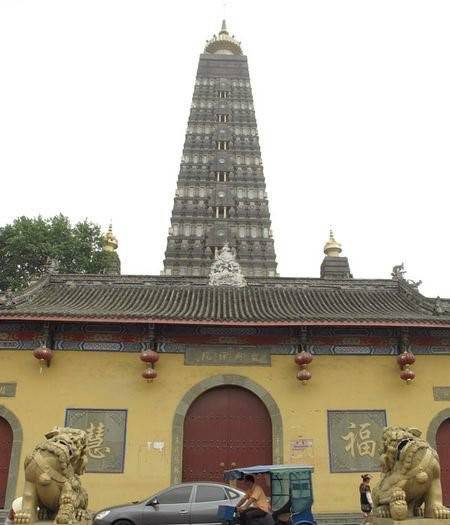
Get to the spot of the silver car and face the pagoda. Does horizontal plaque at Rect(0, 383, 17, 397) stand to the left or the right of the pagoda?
left

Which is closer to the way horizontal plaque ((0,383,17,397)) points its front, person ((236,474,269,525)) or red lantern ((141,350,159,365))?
the person

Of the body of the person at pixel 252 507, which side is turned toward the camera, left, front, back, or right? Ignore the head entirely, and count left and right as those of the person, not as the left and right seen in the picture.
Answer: left

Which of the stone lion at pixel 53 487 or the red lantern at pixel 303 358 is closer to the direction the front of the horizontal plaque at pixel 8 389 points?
the stone lion

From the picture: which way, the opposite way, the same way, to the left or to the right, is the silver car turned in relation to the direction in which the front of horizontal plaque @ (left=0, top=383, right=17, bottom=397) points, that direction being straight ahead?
to the right

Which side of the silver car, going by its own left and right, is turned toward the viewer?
left

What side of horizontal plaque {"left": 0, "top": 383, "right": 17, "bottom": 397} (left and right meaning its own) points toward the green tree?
back

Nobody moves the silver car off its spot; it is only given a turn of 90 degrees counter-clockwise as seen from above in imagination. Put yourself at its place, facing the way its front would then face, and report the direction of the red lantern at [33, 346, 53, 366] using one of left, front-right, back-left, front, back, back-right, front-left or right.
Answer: back-right

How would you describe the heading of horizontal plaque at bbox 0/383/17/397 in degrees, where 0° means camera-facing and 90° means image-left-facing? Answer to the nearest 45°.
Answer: approximately 0°

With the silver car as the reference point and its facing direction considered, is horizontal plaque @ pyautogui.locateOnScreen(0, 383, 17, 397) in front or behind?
in front

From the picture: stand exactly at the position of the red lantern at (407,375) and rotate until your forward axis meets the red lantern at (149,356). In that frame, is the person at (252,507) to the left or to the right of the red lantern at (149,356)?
left

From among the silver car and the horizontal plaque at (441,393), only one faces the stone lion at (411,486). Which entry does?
the horizontal plaque

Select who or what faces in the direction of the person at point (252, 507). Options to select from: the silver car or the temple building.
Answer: the temple building

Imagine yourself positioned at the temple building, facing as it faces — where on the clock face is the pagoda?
The pagoda is roughly at 6 o'clock from the temple building.

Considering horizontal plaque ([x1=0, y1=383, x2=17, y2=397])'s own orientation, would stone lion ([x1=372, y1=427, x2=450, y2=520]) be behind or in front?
in front

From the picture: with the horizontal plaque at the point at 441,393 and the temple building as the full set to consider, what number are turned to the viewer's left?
0
